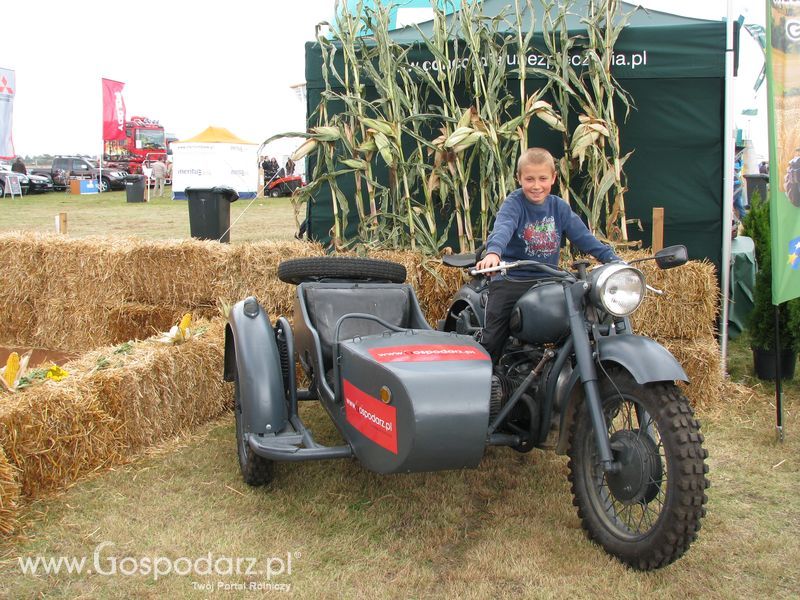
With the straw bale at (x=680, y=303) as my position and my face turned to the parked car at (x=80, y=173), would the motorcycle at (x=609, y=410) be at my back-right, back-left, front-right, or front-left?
back-left

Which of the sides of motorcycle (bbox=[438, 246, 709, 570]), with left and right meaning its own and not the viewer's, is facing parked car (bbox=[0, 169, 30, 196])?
back

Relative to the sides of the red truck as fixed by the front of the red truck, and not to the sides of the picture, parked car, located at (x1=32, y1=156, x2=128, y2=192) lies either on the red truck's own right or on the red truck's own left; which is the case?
on the red truck's own right

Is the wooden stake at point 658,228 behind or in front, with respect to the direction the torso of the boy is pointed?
behind

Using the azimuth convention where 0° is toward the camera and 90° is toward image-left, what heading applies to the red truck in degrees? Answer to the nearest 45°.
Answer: approximately 315°

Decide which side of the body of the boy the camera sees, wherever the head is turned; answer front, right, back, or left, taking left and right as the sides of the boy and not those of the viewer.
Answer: front

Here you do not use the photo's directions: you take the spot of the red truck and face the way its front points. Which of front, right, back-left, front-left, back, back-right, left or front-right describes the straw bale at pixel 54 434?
front-right
